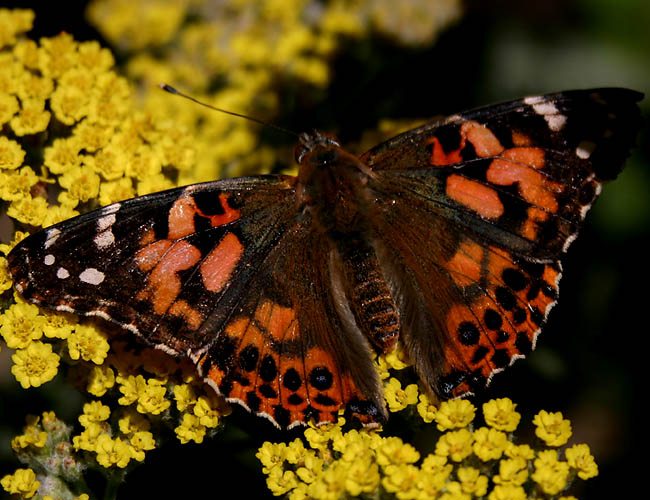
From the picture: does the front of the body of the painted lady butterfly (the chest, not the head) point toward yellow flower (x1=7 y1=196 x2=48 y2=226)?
no

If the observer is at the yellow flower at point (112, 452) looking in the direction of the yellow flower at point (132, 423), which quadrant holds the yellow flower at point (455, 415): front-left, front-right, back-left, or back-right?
front-right

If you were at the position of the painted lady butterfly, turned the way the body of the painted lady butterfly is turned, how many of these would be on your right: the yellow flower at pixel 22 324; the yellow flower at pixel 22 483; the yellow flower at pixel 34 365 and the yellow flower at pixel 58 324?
0

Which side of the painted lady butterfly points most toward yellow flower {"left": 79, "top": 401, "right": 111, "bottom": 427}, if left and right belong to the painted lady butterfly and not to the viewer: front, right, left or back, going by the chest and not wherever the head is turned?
left

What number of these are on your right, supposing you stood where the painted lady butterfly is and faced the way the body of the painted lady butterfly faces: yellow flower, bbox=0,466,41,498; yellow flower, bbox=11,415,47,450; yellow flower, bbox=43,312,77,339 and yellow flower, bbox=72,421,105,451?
0

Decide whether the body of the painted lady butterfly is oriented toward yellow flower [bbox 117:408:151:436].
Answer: no

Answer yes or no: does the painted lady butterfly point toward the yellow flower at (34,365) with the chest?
no

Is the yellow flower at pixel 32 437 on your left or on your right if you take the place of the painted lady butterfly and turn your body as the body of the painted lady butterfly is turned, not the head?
on your left

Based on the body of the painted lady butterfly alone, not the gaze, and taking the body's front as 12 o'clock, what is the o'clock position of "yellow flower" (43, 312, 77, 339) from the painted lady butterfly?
The yellow flower is roughly at 9 o'clock from the painted lady butterfly.

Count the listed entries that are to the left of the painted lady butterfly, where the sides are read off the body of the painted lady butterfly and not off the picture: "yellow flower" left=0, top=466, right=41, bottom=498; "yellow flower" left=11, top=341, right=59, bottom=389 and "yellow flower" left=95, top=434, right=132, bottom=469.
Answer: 3

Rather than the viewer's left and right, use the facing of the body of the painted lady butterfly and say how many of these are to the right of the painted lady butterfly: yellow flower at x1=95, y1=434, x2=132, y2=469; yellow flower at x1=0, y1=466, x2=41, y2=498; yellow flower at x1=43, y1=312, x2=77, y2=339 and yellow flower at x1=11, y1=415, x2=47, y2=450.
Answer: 0

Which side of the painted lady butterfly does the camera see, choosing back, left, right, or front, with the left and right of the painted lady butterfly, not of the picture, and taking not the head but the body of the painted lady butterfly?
back

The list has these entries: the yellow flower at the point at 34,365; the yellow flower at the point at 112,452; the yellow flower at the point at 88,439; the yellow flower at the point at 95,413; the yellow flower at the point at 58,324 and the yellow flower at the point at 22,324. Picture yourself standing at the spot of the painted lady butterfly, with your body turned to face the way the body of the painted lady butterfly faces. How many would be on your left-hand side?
6
